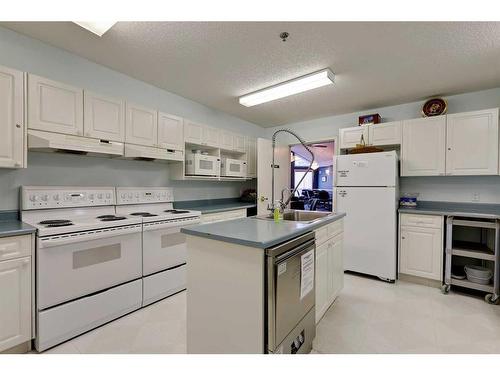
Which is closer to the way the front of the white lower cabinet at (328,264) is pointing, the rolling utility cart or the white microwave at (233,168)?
the rolling utility cart

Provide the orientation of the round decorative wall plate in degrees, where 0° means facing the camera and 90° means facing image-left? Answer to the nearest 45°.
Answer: approximately 0°

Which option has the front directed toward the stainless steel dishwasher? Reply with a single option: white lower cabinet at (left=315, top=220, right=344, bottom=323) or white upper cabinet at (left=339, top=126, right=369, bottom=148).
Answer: the white upper cabinet

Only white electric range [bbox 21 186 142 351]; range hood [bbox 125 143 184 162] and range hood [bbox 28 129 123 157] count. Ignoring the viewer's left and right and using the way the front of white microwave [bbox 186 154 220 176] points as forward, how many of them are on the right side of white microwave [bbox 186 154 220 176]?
3

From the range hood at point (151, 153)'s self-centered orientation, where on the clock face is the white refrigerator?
The white refrigerator is roughly at 11 o'clock from the range hood.

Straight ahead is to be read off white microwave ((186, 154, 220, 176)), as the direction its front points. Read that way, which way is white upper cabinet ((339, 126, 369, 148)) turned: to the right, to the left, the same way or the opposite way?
to the right
